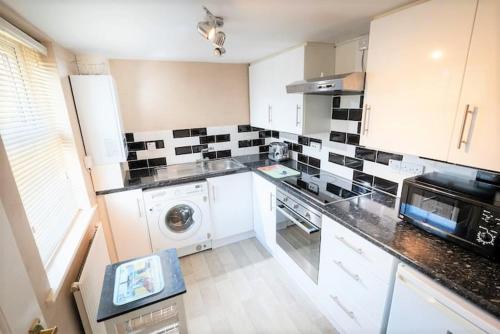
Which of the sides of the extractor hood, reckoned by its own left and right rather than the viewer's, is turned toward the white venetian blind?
front

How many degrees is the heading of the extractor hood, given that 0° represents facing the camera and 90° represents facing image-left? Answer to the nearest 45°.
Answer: approximately 45°

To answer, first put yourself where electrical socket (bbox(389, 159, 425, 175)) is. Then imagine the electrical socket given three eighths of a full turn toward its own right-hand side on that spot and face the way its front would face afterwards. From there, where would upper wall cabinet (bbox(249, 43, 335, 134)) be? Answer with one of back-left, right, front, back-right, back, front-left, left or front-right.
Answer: left

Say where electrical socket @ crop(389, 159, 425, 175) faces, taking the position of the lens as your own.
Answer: facing the viewer and to the left of the viewer

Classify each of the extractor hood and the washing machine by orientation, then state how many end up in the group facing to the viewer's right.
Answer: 0

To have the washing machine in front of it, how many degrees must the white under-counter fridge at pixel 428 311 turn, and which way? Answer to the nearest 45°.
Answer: approximately 45° to its right

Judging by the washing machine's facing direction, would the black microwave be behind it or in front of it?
in front

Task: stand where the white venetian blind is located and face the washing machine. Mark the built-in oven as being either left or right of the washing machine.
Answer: right

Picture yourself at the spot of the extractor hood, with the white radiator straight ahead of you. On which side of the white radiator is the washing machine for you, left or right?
right
